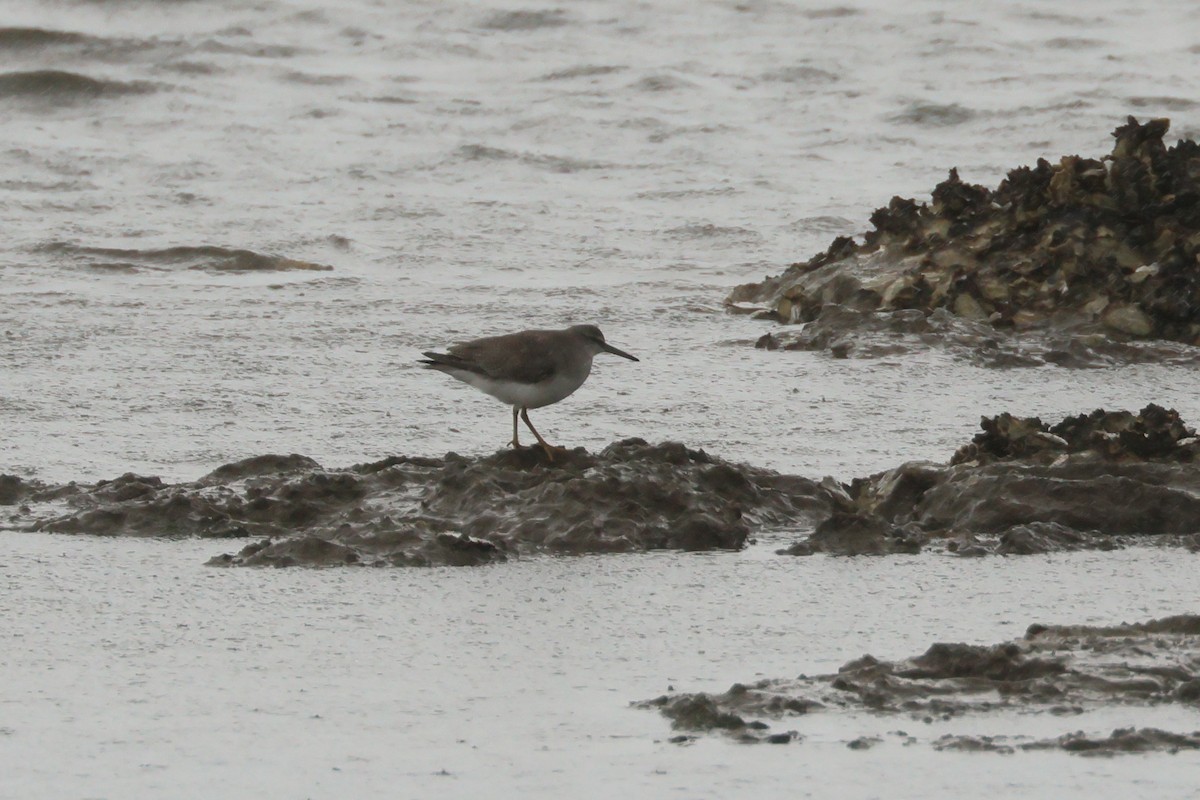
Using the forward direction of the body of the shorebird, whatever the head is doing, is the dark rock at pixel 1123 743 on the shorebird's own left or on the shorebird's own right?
on the shorebird's own right

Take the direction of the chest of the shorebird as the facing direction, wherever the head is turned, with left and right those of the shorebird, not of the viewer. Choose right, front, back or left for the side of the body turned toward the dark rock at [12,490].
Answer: back

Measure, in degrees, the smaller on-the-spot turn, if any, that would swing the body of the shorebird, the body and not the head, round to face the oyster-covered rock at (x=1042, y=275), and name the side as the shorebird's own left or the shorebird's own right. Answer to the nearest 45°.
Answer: approximately 45° to the shorebird's own left

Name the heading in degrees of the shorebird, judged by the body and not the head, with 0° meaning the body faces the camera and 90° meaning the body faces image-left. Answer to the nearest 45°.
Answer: approximately 270°

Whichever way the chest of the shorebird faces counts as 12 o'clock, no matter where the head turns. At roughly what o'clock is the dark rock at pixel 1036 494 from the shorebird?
The dark rock is roughly at 1 o'clock from the shorebird.

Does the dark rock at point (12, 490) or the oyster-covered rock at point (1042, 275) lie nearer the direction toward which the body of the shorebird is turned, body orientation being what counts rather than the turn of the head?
the oyster-covered rock

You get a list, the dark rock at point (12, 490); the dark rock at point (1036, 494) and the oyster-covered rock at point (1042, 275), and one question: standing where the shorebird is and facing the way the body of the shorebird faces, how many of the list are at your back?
1
